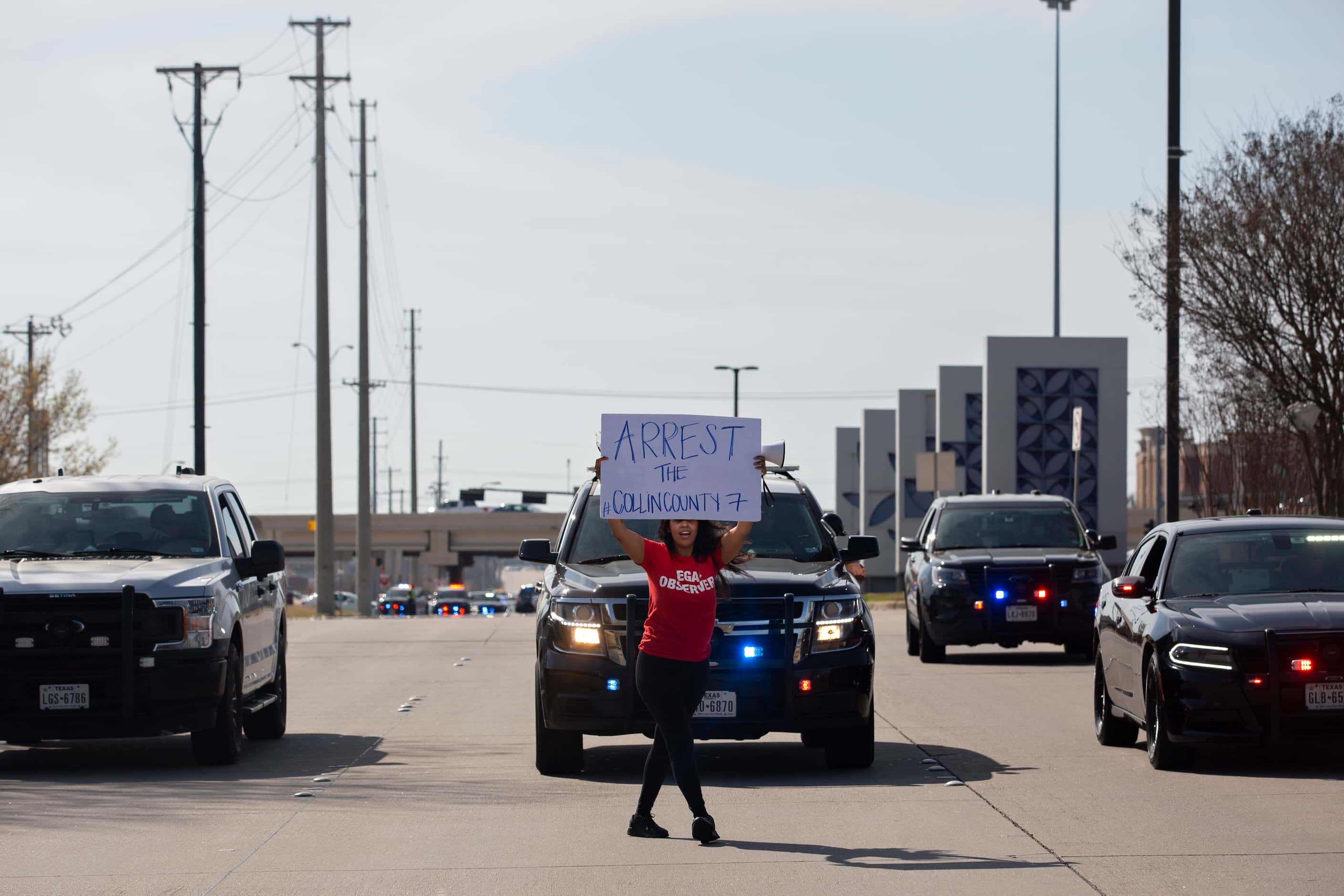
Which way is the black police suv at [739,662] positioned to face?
toward the camera

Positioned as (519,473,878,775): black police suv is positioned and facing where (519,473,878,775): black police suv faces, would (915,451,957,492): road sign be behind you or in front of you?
behind

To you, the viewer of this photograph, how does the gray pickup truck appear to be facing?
facing the viewer

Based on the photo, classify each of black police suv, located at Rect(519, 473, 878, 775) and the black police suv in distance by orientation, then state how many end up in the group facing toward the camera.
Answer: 2

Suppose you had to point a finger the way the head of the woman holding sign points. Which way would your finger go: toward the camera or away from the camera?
toward the camera

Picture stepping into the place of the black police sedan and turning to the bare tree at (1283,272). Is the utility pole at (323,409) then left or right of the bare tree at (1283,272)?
left

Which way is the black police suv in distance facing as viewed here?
toward the camera

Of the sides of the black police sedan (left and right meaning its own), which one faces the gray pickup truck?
right

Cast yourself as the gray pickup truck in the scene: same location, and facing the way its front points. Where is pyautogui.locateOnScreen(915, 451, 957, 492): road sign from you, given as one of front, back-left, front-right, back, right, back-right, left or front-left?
back-left

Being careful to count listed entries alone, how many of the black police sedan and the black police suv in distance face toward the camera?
2

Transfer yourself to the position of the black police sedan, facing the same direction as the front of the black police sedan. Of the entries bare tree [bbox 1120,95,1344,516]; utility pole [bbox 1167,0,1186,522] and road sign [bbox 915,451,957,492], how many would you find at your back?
3

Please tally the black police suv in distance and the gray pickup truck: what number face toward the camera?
2

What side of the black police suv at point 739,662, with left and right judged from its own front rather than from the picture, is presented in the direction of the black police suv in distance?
back

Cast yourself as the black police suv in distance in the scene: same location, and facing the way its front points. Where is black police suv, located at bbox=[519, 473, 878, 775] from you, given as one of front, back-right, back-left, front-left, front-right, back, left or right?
front

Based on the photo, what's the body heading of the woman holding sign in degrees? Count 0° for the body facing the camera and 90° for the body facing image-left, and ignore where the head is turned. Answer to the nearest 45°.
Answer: approximately 0°

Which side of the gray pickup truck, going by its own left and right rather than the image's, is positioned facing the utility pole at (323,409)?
back
